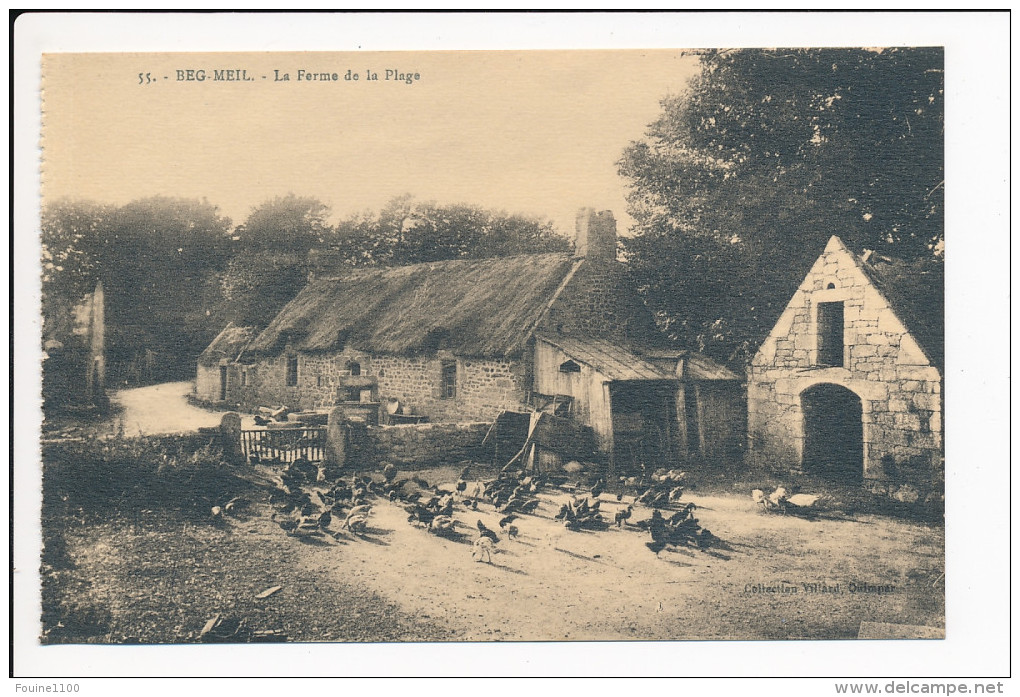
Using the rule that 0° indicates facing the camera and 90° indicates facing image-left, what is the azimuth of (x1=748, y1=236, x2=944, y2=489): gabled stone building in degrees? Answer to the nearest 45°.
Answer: approximately 45°

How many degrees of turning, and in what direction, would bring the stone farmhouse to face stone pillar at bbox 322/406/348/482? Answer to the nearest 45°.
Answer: approximately 45° to its right

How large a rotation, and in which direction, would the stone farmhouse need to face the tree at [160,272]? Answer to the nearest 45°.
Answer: approximately 45° to its right

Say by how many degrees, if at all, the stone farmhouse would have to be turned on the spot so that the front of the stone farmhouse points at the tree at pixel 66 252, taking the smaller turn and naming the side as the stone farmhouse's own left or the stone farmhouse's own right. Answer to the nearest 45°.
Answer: approximately 45° to the stone farmhouse's own right
